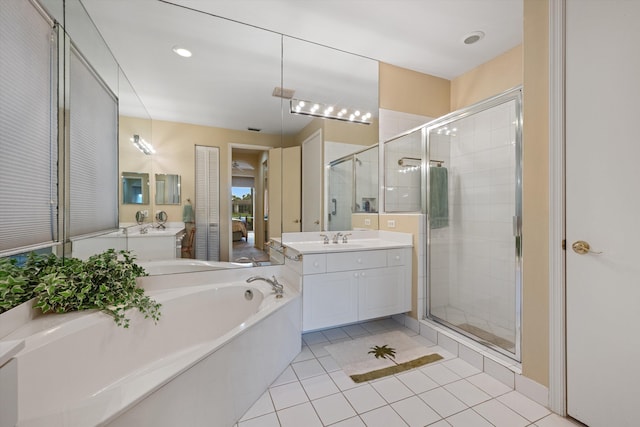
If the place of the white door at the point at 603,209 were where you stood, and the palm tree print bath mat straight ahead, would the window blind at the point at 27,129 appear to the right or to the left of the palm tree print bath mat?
left

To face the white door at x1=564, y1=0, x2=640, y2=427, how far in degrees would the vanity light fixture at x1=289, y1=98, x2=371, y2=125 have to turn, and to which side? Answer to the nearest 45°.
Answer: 0° — it already faces it

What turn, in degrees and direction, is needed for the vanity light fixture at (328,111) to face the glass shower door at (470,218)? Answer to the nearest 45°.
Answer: approximately 45° to its left

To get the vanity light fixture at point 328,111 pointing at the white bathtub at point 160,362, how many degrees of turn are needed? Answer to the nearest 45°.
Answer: approximately 90° to its right

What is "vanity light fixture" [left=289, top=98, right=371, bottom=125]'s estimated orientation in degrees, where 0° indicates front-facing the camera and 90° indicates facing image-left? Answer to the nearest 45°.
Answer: approximately 315°
